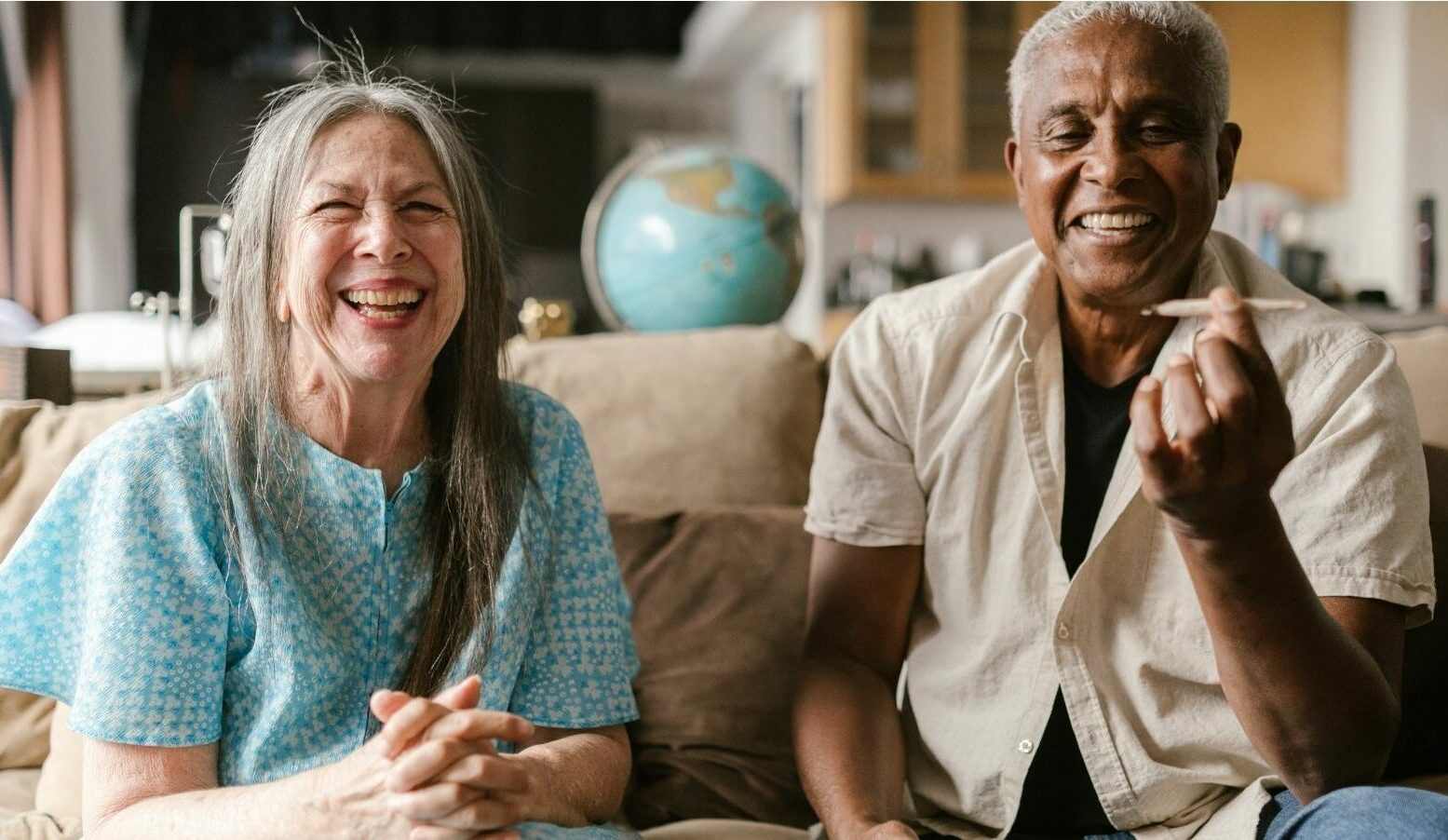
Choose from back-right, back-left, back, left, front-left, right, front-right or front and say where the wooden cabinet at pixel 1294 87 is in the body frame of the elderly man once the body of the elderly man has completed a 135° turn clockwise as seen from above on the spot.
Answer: front-right

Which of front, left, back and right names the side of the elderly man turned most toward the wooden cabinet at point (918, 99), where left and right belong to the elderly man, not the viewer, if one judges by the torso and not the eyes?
back

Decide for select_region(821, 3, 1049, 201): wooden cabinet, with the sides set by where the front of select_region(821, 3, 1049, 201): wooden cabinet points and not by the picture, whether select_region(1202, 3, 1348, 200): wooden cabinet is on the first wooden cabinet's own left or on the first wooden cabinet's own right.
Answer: on the first wooden cabinet's own left

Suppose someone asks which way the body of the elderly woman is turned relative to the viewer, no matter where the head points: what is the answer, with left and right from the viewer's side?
facing the viewer

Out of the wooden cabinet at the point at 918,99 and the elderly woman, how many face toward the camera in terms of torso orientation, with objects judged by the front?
2

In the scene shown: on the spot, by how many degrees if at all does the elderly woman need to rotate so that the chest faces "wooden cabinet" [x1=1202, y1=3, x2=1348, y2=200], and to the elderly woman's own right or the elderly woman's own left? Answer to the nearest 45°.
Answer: approximately 135° to the elderly woman's own left

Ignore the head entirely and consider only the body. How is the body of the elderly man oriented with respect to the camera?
toward the camera

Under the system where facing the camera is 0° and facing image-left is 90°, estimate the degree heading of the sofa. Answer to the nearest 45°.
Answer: approximately 0°

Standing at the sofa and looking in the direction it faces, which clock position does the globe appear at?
The globe is roughly at 6 o'clock from the sofa.
